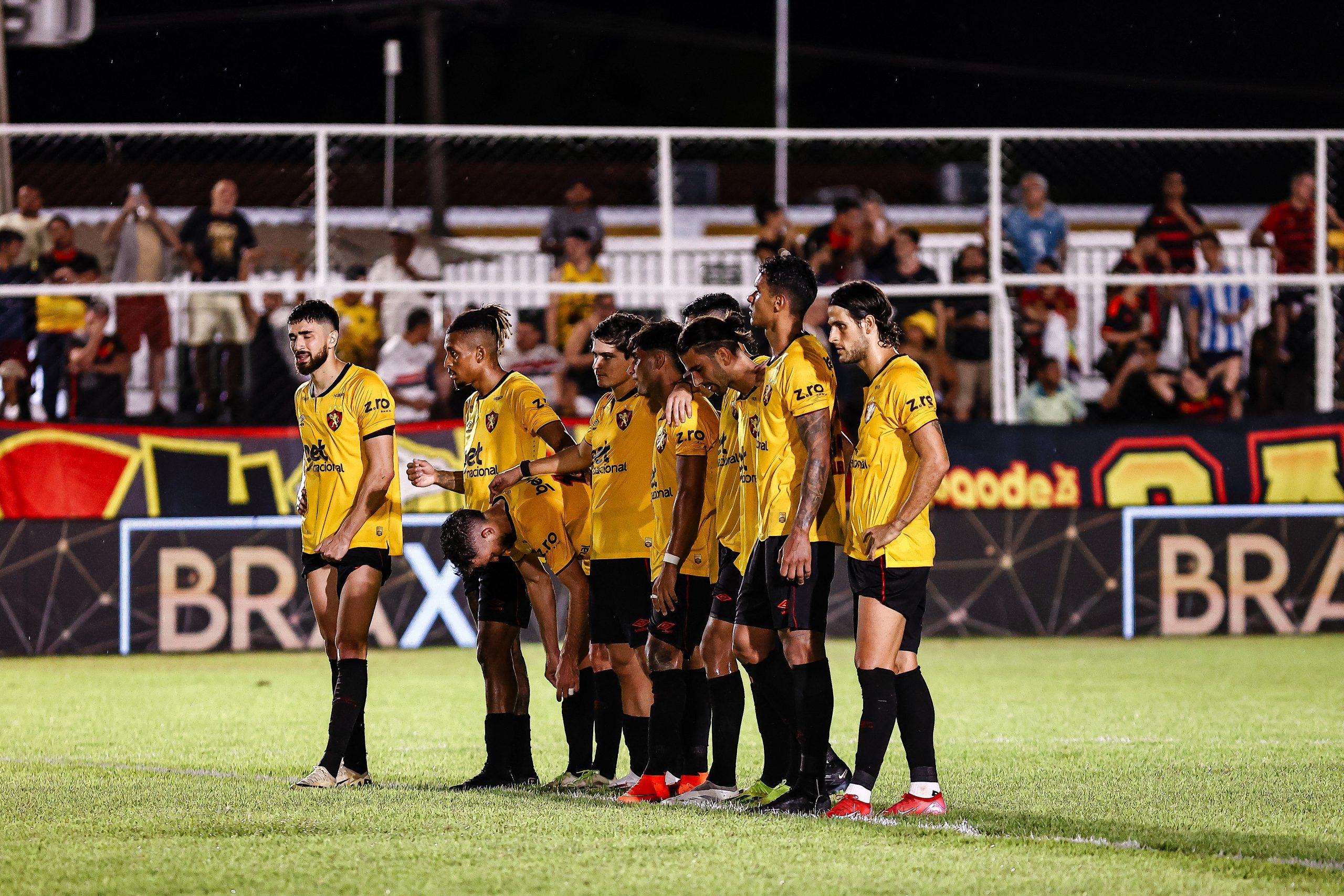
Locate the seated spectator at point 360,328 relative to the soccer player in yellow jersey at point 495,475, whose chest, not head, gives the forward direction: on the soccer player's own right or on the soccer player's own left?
on the soccer player's own right

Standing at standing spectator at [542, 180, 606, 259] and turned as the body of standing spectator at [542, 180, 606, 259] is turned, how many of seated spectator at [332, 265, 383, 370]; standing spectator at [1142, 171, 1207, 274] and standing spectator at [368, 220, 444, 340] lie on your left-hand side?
1

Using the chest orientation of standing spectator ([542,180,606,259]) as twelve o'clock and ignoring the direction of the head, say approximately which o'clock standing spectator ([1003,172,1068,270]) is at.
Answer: standing spectator ([1003,172,1068,270]) is roughly at 9 o'clock from standing spectator ([542,180,606,259]).

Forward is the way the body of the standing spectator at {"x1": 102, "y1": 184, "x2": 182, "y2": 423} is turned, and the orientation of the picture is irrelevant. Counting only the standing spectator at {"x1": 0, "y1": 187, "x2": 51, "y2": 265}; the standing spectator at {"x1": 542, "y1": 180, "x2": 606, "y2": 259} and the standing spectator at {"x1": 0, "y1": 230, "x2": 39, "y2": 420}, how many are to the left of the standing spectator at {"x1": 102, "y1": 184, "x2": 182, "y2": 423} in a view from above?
1

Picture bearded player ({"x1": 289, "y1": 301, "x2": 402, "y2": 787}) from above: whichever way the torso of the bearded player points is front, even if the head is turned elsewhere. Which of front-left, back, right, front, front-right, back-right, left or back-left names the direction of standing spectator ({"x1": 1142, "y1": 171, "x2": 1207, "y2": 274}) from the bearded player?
back
